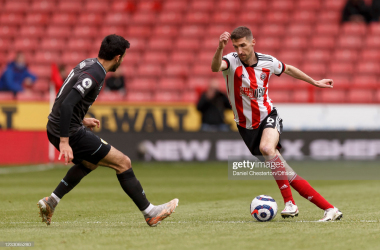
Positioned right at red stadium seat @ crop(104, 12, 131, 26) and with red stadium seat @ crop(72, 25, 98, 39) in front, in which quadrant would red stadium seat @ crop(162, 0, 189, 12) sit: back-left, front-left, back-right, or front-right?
back-left

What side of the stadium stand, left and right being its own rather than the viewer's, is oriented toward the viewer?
front

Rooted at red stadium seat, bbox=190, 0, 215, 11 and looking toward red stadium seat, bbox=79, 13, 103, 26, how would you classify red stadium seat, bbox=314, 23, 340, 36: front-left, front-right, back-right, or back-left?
back-left

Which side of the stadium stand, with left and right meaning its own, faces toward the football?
front

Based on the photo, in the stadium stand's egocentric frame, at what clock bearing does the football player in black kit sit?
The football player in black kit is roughly at 12 o'clock from the stadium stand.

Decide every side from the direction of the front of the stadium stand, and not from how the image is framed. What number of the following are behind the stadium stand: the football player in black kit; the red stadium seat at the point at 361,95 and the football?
0
